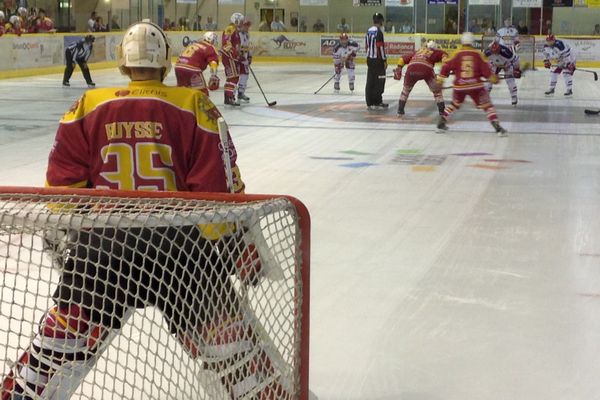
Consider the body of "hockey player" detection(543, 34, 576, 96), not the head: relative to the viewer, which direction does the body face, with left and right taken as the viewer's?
facing the viewer and to the left of the viewer

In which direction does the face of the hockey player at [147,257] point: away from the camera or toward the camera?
away from the camera

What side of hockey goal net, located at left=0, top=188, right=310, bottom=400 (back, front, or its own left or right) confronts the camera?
back

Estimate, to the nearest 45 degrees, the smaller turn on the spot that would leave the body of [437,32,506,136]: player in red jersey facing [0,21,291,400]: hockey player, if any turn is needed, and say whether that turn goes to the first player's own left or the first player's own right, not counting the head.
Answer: approximately 180°

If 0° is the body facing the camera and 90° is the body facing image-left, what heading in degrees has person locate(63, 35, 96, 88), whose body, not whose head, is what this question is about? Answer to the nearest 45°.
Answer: approximately 270°

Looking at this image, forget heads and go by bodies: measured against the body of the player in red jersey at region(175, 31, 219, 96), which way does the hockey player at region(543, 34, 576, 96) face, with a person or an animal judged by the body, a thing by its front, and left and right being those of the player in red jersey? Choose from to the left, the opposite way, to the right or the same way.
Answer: the opposite way

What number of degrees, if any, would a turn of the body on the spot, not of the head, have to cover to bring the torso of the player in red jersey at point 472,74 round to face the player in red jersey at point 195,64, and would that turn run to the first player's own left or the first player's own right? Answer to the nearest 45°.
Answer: approximately 90° to the first player's own left

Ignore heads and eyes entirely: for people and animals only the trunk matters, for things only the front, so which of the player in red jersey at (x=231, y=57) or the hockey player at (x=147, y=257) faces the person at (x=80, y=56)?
the hockey player at (x=147, y=257)

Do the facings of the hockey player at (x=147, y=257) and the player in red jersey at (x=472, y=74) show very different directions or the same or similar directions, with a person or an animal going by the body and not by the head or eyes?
same or similar directions

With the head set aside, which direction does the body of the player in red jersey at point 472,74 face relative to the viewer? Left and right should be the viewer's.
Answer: facing away from the viewer

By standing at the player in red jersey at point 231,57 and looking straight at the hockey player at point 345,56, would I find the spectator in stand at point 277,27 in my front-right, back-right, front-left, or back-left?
front-left

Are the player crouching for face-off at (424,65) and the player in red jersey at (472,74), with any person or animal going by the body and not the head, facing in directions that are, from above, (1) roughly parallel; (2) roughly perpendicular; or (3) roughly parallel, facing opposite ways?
roughly parallel

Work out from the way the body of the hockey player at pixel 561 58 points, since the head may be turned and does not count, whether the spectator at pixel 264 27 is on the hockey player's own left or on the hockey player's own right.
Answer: on the hockey player's own right

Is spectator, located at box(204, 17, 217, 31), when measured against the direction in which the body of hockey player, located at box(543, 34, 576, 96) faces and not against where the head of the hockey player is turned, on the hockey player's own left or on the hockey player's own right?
on the hockey player's own right

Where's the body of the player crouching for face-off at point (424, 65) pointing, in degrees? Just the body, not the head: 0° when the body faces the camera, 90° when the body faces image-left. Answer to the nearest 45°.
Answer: approximately 180°

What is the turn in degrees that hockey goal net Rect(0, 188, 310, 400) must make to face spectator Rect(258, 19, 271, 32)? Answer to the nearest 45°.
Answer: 0° — it already faces them
